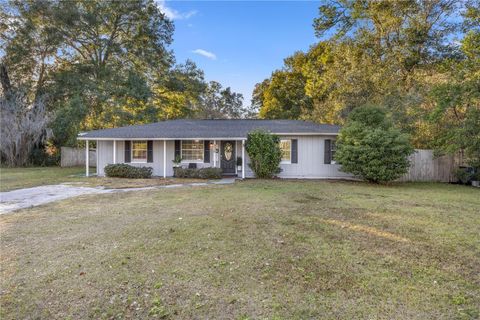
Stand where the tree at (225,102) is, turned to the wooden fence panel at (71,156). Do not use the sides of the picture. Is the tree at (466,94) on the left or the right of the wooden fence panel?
left

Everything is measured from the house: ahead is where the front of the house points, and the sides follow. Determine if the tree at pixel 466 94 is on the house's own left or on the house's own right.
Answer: on the house's own left

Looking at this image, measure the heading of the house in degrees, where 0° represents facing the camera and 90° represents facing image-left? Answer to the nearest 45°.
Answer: approximately 0°

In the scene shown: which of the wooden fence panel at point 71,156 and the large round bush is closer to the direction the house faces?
the large round bush

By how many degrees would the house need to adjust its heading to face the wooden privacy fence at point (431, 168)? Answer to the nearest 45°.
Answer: approximately 90° to its left

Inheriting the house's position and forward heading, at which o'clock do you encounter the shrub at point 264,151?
The shrub is roughly at 10 o'clock from the house.

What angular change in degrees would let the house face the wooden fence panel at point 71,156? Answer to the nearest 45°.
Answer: approximately 135° to its right

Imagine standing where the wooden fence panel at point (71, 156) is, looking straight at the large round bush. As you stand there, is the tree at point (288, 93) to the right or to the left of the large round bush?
left

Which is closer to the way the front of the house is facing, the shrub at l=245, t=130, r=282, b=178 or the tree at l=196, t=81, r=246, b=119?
the shrub

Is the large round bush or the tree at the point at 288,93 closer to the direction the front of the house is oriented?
the large round bush

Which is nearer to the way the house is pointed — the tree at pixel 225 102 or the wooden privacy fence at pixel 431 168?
the wooden privacy fence

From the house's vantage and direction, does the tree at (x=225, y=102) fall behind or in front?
behind
